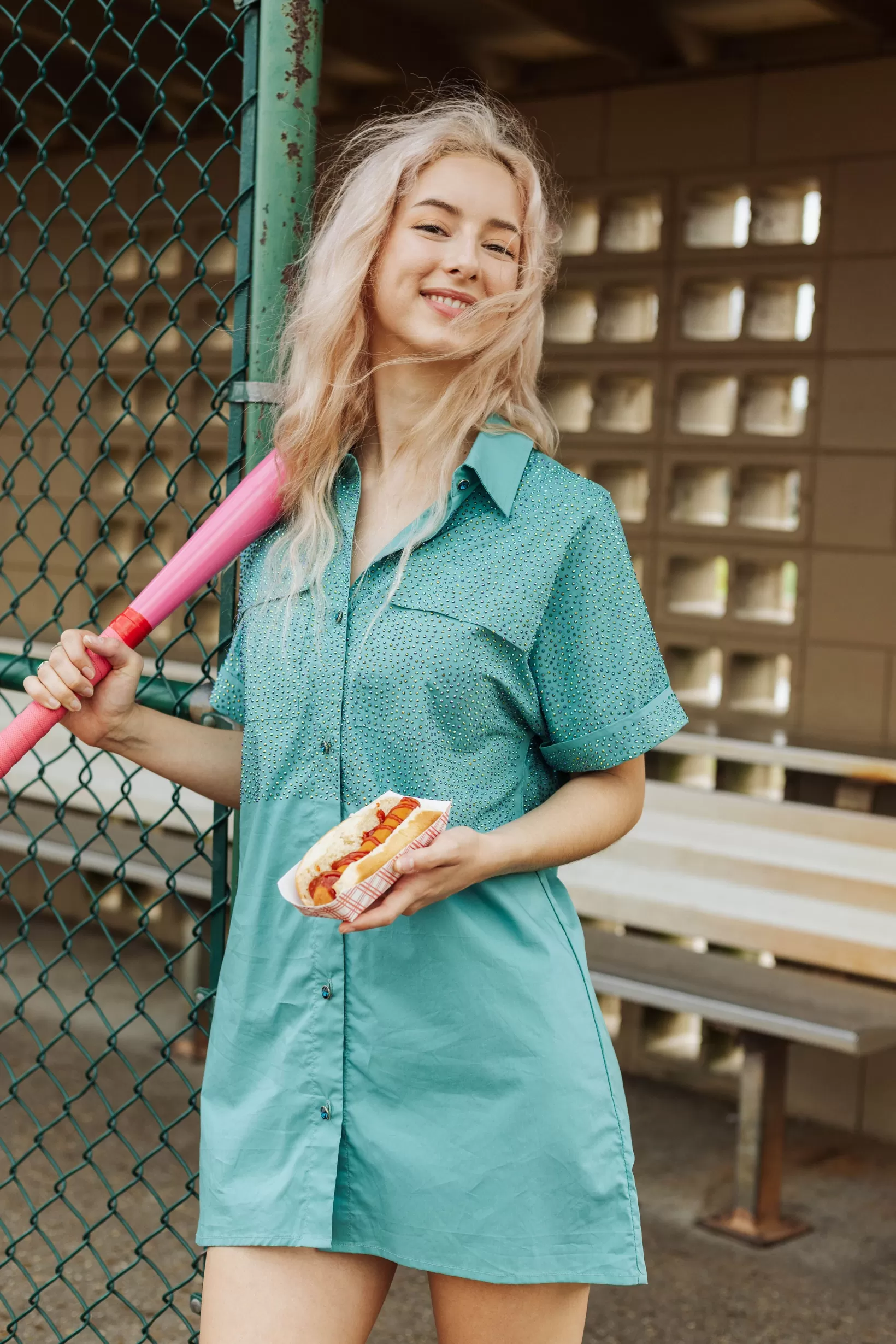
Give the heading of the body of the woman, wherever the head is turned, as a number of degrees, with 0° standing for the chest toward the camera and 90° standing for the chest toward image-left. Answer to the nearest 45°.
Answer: approximately 45°

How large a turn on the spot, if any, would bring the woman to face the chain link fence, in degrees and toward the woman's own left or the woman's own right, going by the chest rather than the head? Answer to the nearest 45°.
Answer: approximately 135° to the woman's own right
